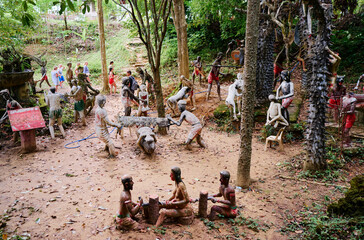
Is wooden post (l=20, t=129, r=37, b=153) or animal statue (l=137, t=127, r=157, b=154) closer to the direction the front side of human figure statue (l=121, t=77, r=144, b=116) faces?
the animal statue

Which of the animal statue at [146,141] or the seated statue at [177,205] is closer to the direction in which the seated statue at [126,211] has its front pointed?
the seated statue

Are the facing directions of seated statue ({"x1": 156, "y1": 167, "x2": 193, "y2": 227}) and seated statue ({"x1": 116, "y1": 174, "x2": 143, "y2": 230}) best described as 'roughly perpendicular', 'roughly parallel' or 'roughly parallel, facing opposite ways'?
roughly parallel, facing opposite ways

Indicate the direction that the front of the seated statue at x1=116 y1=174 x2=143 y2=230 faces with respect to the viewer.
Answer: facing to the right of the viewer

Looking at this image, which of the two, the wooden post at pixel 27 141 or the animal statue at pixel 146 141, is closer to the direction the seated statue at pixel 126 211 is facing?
the animal statue

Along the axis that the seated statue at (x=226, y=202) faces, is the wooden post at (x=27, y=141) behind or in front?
in front

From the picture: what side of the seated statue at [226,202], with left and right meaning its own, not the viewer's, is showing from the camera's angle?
left

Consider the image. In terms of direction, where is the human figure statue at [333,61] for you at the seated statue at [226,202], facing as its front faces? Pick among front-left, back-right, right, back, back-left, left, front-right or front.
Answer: back-right

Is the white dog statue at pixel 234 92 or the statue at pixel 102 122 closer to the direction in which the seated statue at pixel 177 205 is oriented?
the statue
